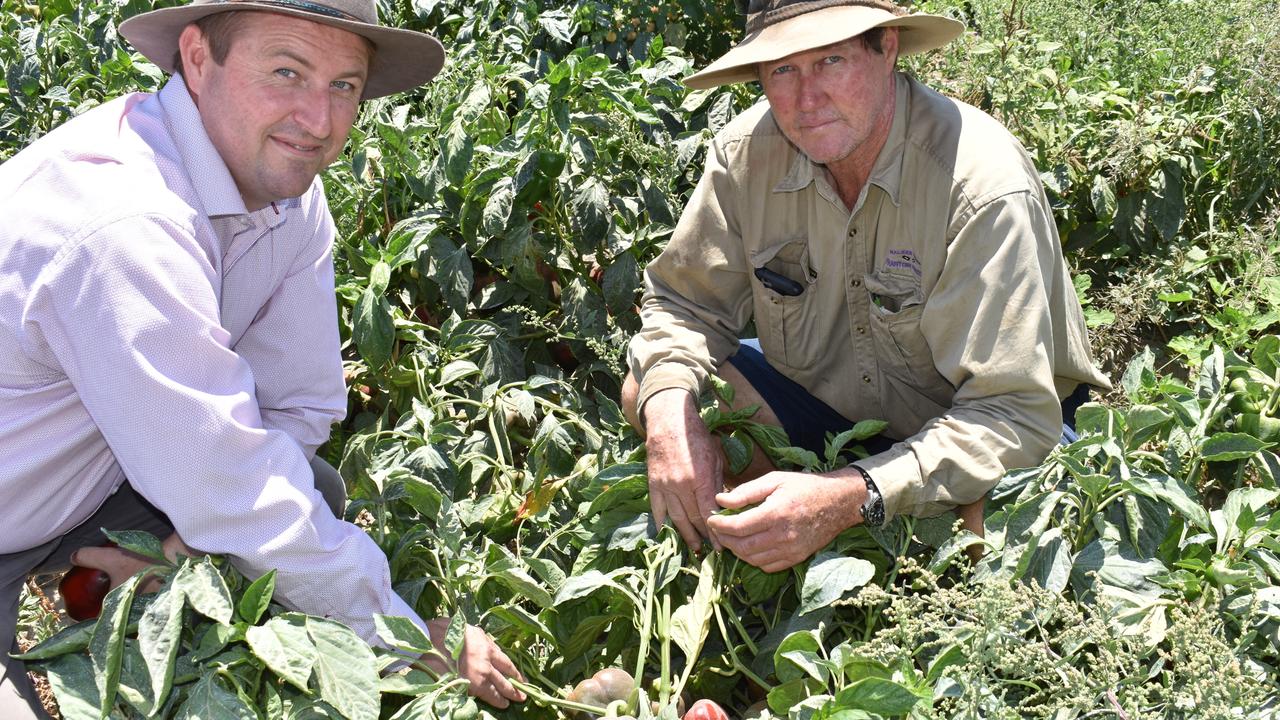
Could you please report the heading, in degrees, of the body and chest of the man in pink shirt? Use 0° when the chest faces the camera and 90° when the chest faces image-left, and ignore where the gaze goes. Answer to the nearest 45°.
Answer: approximately 315°

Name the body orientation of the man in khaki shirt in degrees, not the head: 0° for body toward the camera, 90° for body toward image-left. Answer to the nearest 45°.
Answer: approximately 45°

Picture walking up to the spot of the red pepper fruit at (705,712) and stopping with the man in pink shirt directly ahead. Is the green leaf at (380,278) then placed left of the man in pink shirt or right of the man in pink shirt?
right
